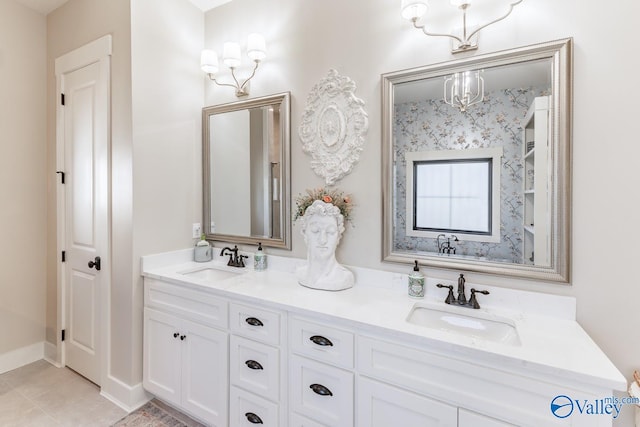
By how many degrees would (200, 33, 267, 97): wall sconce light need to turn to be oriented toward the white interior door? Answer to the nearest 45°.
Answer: approximately 90° to its right

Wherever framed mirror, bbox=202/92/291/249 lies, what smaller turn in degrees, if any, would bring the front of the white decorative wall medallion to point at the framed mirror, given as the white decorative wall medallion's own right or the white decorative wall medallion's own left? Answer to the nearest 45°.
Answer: approximately 90° to the white decorative wall medallion's own right

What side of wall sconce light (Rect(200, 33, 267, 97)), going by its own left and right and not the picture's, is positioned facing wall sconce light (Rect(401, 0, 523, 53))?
left

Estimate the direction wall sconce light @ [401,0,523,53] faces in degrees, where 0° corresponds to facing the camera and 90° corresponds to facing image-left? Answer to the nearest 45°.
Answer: approximately 0°

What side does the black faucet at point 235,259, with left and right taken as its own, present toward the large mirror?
left

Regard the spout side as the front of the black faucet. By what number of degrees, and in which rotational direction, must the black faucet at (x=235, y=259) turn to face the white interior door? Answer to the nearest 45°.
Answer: approximately 45° to its right

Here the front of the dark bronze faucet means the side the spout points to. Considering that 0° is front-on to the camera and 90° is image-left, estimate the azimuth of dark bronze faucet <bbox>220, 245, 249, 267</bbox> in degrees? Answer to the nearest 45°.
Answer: approximately 45°
